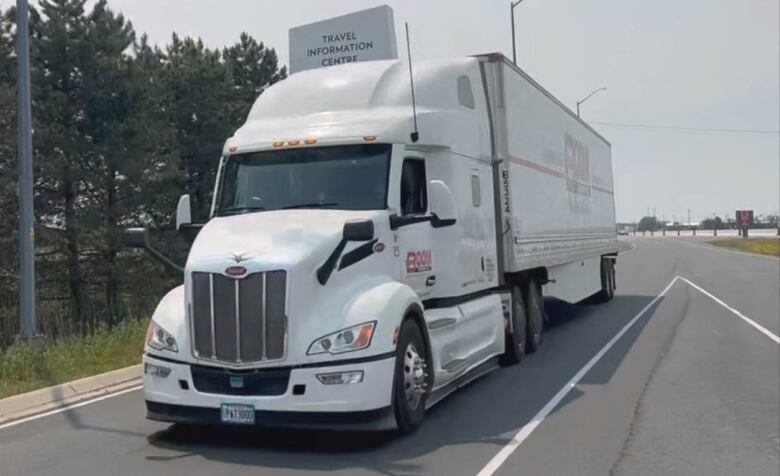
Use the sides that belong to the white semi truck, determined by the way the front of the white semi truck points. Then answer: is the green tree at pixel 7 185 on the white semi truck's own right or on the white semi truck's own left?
on the white semi truck's own right

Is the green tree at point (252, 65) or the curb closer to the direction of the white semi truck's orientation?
the curb

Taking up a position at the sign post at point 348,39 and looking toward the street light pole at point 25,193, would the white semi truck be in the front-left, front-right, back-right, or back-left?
front-left

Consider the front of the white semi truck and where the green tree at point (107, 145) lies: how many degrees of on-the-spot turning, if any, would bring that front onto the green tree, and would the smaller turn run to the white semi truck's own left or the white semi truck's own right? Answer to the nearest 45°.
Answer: approximately 90° to the white semi truck's own right

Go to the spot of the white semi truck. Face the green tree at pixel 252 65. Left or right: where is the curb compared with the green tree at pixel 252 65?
left

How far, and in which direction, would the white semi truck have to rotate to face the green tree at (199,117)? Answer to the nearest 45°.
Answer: approximately 135° to its right

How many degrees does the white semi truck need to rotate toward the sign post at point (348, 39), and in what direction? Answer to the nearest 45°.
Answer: approximately 135° to its right

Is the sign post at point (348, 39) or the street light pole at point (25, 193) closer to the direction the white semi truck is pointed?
the street light pole

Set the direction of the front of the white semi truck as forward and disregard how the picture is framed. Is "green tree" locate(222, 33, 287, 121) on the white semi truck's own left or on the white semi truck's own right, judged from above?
on the white semi truck's own right

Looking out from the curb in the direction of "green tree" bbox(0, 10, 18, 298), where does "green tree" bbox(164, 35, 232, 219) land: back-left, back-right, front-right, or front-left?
front-right

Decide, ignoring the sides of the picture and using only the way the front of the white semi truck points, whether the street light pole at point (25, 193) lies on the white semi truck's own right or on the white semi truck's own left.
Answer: on the white semi truck's own right

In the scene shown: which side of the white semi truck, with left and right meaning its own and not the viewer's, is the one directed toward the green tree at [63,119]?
right

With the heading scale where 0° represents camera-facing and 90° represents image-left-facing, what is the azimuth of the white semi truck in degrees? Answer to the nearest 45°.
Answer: approximately 45°
